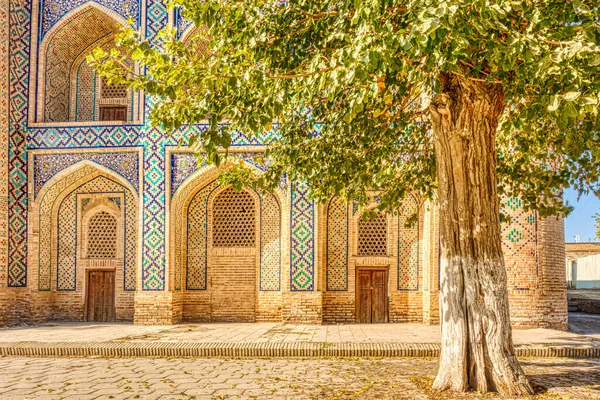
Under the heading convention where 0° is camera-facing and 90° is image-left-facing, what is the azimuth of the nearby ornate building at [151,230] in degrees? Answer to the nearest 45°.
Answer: approximately 0°

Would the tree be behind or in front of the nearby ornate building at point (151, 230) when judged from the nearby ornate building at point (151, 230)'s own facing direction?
in front

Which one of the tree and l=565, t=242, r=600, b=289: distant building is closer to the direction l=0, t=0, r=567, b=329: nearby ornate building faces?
the tree

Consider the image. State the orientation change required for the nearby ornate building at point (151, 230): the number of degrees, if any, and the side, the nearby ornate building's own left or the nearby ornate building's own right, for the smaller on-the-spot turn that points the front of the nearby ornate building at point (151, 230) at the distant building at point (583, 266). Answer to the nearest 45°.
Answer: approximately 135° to the nearby ornate building's own left
